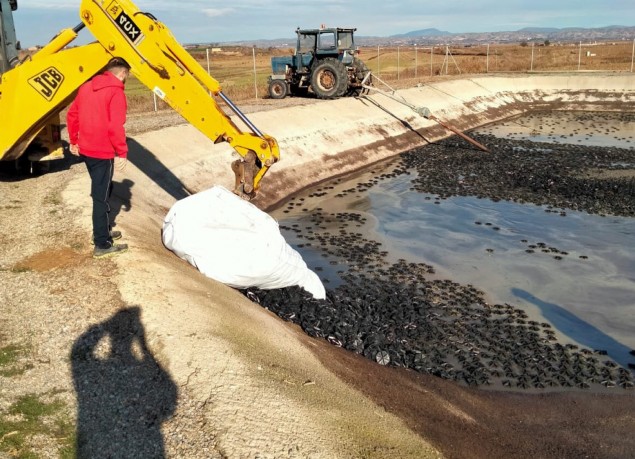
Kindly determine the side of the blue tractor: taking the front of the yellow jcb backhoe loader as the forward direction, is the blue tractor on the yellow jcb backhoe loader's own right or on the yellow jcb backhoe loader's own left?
on the yellow jcb backhoe loader's own right

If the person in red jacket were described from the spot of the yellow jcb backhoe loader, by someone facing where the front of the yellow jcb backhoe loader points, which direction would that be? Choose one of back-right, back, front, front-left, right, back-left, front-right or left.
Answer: left

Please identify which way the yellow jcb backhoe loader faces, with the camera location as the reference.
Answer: facing to the left of the viewer
